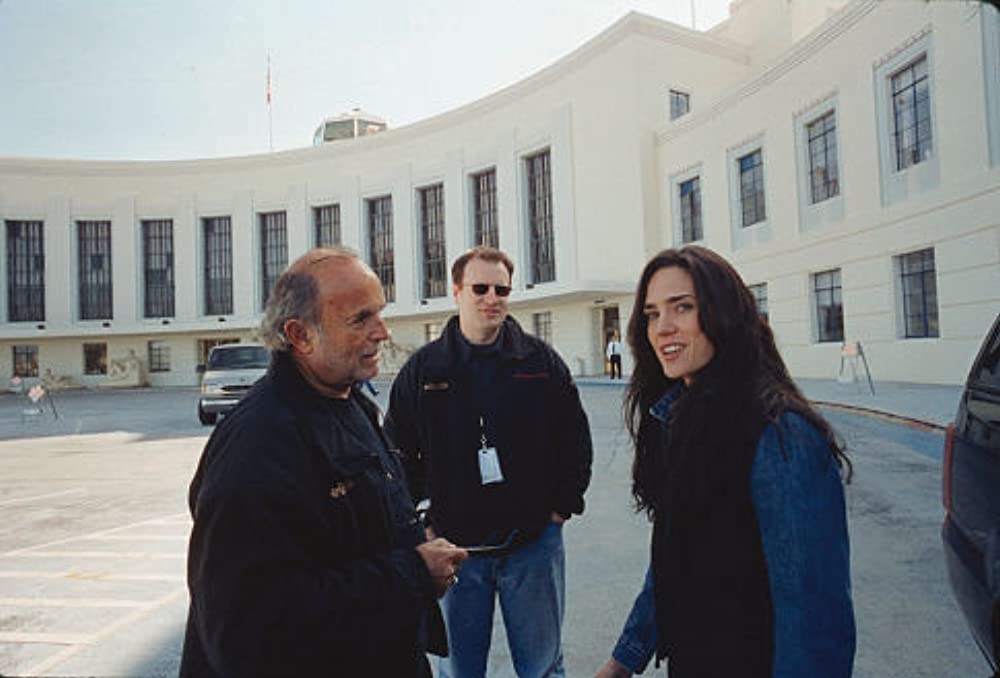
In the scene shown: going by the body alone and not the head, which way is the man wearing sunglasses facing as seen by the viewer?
toward the camera

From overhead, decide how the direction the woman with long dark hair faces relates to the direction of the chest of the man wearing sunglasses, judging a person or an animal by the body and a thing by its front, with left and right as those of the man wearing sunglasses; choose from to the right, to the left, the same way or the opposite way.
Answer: to the right

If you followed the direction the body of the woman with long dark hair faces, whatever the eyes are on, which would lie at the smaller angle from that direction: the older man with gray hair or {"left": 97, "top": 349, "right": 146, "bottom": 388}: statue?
the older man with gray hair

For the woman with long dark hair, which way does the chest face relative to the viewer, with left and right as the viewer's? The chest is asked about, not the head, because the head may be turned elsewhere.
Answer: facing the viewer and to the left of the viewer

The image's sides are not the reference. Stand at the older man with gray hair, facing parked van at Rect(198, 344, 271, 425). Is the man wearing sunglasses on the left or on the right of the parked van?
right

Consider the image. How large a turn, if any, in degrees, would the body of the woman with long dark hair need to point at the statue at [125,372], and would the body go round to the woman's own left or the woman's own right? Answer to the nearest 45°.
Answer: approximately 90° to the woman's own right

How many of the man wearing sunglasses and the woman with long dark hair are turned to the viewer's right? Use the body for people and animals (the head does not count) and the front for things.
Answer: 0

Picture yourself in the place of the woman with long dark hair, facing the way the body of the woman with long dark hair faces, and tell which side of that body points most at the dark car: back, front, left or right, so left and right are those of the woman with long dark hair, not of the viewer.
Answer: back

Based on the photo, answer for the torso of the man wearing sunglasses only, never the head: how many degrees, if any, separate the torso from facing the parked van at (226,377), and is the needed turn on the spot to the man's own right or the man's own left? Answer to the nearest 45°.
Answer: approximately 135° to the man's own right

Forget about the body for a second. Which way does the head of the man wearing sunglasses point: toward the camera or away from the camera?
toward the camera

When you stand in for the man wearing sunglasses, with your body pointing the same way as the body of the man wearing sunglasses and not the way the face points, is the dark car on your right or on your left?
on your left

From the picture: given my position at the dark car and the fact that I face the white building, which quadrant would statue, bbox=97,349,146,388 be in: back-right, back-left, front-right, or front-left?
front-left

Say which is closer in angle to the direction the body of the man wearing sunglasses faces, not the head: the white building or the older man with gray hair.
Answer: the older man with gray hair

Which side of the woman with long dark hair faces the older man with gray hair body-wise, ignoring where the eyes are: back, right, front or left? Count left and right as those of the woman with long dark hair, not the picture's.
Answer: front
